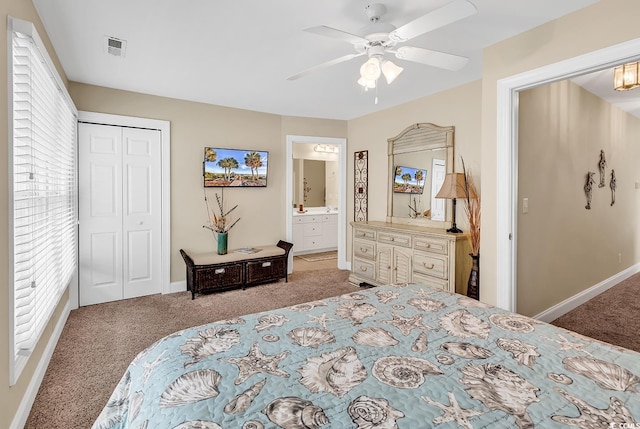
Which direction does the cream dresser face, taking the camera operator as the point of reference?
facing the viewer and to the left of the viewer

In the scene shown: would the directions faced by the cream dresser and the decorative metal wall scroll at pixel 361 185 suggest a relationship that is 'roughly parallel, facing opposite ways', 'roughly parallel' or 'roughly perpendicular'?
roughly parallel

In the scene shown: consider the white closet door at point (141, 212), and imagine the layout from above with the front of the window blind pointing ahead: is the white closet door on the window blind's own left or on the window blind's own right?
on the window blind's own left

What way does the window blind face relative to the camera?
to the viewer's right

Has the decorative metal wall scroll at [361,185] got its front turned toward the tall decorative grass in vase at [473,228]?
no

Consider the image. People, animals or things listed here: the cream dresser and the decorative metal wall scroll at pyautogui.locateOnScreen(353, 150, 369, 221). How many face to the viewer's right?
0

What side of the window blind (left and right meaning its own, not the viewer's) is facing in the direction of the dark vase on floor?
front

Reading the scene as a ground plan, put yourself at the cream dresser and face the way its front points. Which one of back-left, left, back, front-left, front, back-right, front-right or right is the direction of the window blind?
front

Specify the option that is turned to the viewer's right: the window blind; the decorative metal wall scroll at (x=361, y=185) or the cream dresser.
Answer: the window blind

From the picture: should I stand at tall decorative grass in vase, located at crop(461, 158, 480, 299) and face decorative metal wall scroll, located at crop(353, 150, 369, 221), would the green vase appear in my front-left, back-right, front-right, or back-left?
front-left
